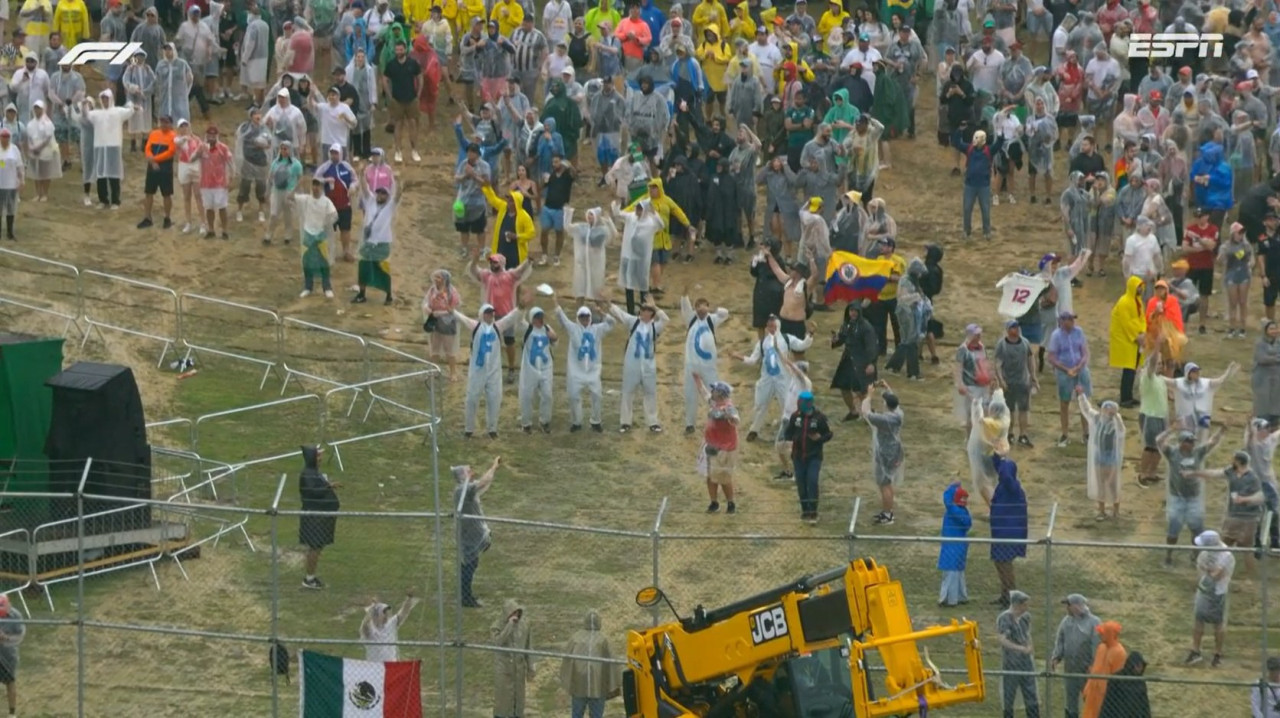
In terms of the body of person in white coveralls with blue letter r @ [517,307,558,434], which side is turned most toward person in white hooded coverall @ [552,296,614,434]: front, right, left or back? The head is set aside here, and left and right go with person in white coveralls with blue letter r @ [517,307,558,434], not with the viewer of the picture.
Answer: left

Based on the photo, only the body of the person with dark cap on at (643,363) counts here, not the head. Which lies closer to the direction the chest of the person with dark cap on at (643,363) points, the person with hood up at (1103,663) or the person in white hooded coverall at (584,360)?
the person with hood up

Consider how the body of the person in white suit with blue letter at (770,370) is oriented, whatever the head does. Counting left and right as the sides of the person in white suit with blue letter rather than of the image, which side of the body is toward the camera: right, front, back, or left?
front

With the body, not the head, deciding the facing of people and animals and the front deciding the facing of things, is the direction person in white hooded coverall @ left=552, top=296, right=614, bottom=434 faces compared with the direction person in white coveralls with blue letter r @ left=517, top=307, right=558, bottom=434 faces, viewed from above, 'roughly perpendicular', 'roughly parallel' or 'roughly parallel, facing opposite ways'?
roughly parallel

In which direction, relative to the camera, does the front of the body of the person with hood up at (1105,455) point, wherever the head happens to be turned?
toward the camera
